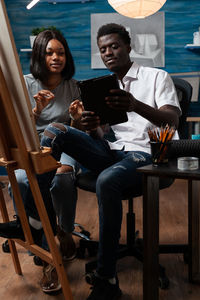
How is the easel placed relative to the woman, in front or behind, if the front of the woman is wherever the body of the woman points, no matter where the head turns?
in front

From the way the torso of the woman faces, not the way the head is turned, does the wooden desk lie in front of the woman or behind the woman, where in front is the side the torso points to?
in front

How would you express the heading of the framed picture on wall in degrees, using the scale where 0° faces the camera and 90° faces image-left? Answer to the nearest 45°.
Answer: approximately 0°

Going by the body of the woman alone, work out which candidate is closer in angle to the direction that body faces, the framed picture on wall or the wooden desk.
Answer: the wooden desk

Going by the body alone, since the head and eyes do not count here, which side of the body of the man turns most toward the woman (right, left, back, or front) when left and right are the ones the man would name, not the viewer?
right

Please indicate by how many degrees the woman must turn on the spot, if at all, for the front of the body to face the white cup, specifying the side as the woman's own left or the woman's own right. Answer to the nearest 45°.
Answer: approximately 135° to the woman's own left

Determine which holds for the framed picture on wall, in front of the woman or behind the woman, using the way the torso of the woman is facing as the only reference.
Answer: behind

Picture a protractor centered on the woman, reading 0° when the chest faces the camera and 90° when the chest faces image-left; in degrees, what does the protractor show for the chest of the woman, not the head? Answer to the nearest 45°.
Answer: approximately 0°

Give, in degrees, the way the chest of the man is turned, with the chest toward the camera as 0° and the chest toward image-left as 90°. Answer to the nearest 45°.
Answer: approximately 45°

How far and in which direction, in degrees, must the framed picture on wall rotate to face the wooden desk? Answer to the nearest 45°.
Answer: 0° — it already faces it

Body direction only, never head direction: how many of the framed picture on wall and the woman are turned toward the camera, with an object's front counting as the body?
2
